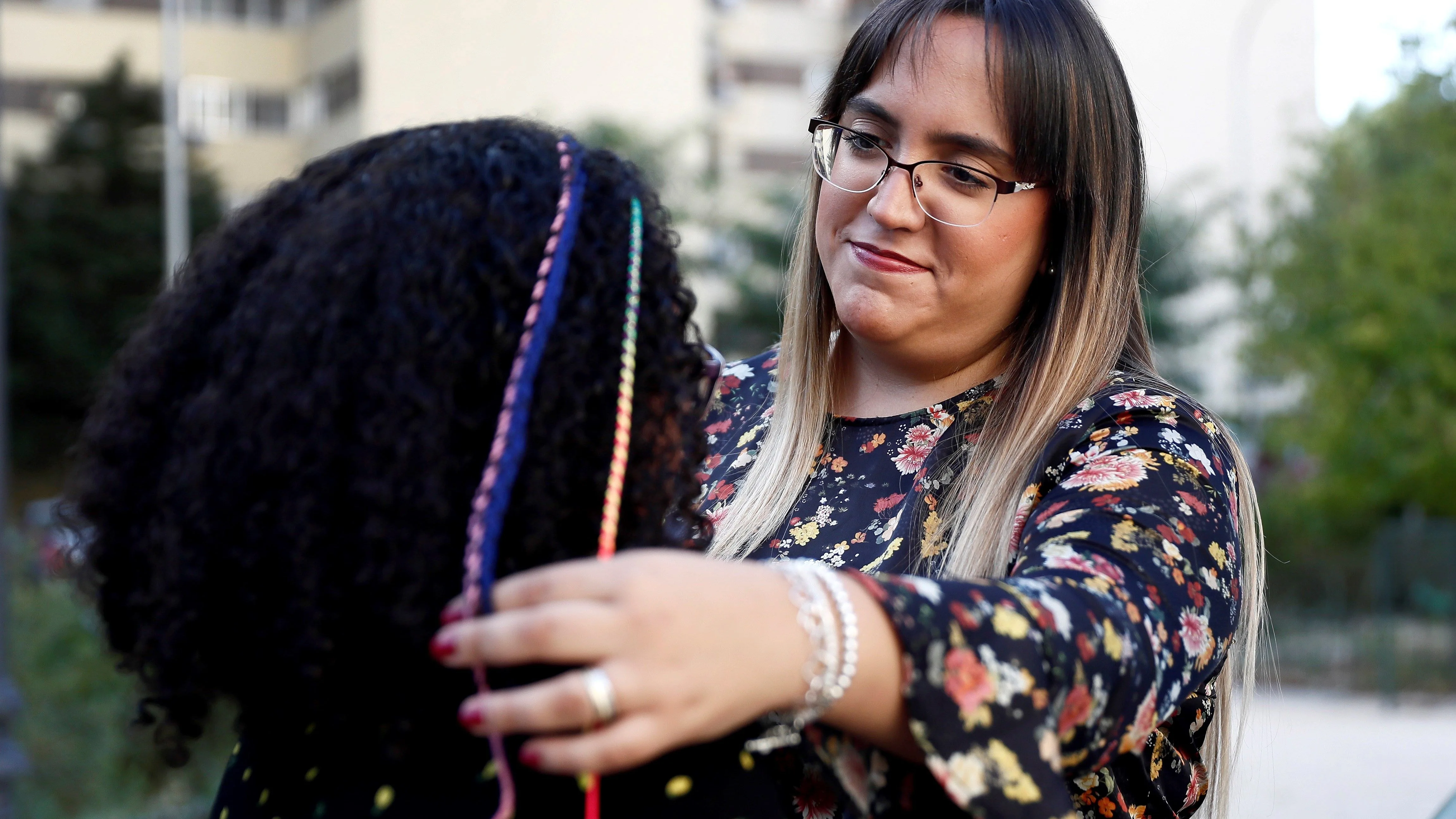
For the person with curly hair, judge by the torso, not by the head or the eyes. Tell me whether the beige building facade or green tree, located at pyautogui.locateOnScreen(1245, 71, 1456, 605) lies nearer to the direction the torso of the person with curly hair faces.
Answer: the green tree

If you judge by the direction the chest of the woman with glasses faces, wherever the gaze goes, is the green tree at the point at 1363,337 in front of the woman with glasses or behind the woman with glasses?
behind

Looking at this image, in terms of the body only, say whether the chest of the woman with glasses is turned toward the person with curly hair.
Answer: yes

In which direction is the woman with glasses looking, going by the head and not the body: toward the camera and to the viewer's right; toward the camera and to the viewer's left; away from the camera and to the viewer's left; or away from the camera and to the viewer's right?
toward the camera and to the viewer's left

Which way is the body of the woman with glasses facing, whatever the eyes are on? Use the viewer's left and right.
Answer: facing the viewer and to the left of the viewer

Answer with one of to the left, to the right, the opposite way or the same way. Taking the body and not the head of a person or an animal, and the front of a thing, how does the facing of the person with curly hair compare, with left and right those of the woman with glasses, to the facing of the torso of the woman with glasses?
the opposite way

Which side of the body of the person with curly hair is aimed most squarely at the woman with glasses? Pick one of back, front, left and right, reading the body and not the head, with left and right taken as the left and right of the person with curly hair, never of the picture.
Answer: front

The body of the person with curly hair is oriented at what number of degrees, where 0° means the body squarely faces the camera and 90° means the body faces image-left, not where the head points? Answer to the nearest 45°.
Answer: approximately 225°

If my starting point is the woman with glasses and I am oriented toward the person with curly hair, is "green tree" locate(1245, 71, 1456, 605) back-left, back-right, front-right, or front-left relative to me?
back-right

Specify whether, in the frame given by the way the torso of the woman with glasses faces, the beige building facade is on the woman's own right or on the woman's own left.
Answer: on the woman's own right
